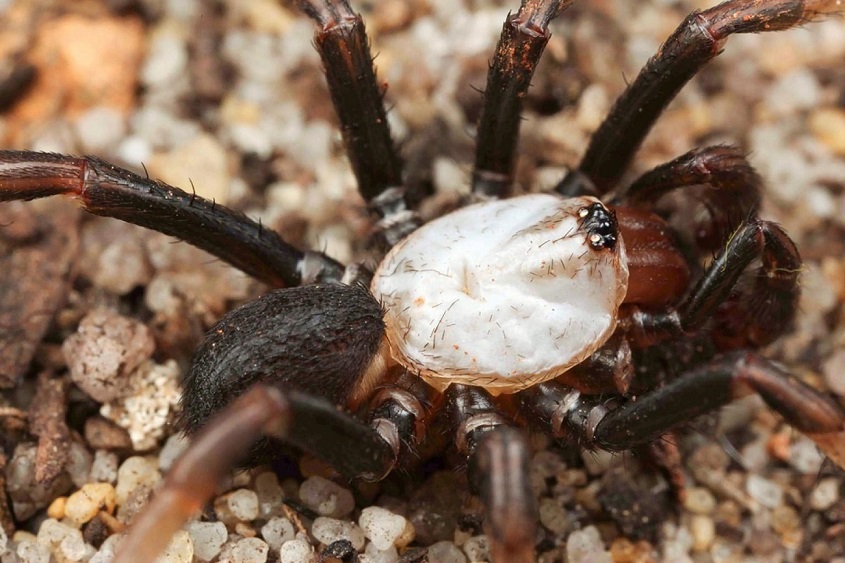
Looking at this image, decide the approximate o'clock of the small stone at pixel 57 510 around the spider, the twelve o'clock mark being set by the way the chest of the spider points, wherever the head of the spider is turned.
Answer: The small stone is roughly at 6 o'clock from the spider.

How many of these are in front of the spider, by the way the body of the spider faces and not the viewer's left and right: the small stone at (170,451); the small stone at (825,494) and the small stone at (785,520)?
2

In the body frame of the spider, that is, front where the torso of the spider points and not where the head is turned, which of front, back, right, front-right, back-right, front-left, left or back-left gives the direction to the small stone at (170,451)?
back

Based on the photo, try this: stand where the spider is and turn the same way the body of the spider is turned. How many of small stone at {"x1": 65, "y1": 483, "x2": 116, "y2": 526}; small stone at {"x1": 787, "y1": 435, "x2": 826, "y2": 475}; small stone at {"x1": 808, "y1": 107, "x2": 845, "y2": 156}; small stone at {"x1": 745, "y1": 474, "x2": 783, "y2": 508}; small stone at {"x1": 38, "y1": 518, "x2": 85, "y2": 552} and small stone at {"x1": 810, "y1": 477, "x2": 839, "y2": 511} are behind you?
2

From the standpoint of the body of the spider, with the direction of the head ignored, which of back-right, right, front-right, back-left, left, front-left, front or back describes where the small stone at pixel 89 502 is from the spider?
back

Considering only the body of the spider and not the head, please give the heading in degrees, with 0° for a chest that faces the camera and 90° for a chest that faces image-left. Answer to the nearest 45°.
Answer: approximately 270°

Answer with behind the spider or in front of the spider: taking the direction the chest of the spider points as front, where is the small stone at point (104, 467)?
behind

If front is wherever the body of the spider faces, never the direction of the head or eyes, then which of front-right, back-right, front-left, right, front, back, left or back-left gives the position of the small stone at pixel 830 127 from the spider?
front-left

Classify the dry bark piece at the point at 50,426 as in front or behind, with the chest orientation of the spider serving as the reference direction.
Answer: behind

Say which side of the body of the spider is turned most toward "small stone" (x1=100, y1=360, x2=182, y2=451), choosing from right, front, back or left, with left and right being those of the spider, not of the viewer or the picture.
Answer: back

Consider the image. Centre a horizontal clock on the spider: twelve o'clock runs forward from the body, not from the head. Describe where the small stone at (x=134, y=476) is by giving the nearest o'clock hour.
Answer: The small stone is roughly at 6 o'clock from the spider.

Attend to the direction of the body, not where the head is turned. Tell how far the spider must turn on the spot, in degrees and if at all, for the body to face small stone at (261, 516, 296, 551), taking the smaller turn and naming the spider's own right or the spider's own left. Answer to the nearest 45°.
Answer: approximately 180°
